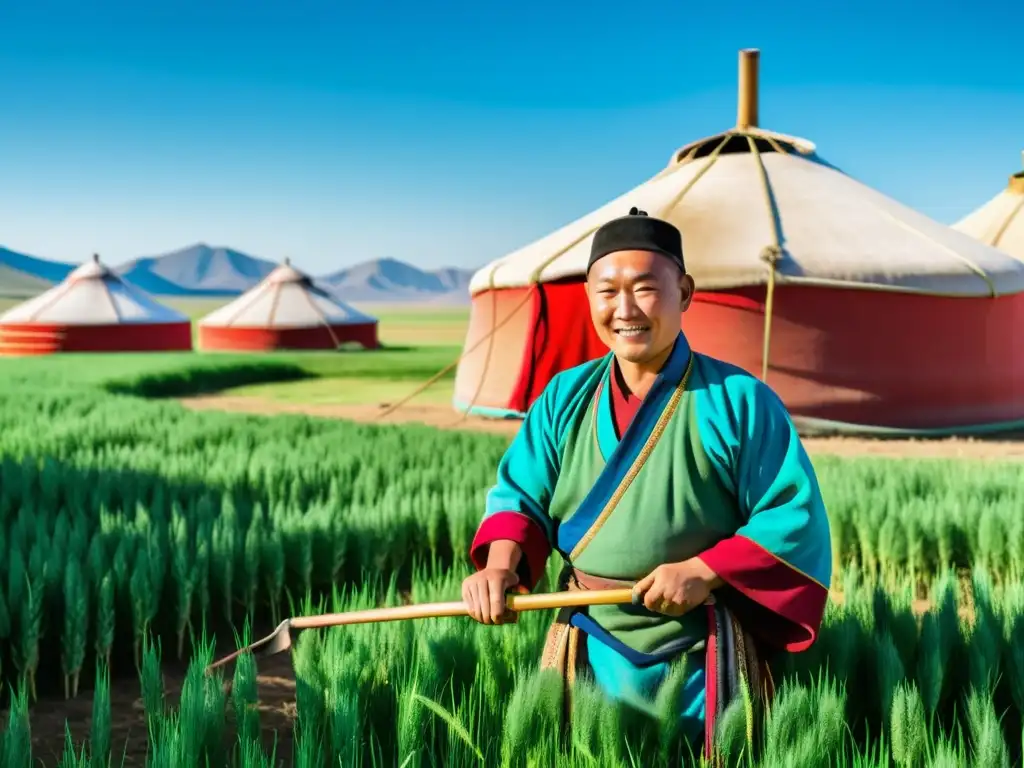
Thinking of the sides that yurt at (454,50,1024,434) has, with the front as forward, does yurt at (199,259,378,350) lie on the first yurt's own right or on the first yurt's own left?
on the first yurt's own right

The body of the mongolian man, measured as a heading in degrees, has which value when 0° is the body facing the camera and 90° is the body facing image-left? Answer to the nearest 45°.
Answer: approximately 45°

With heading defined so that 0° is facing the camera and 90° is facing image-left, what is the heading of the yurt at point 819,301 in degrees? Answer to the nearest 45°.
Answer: approximately 45°

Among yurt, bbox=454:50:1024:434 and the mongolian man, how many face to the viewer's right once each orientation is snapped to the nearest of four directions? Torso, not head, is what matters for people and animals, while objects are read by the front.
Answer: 0

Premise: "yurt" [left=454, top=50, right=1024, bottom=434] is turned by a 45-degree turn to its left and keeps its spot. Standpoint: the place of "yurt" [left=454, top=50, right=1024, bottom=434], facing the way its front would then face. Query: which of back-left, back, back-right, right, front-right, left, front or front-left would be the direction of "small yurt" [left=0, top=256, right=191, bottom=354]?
back-right
